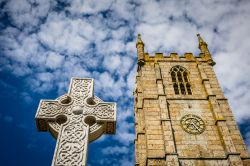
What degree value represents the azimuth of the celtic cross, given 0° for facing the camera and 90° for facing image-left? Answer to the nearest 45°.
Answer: approximately 0°
